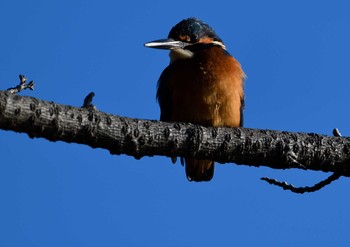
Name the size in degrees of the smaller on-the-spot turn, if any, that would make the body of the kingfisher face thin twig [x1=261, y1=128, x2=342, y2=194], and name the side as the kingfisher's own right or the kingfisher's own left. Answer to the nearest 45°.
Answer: approximately 45° to the kingfisher's own left

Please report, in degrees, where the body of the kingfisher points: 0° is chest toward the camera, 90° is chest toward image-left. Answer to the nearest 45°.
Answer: approximately 0°
